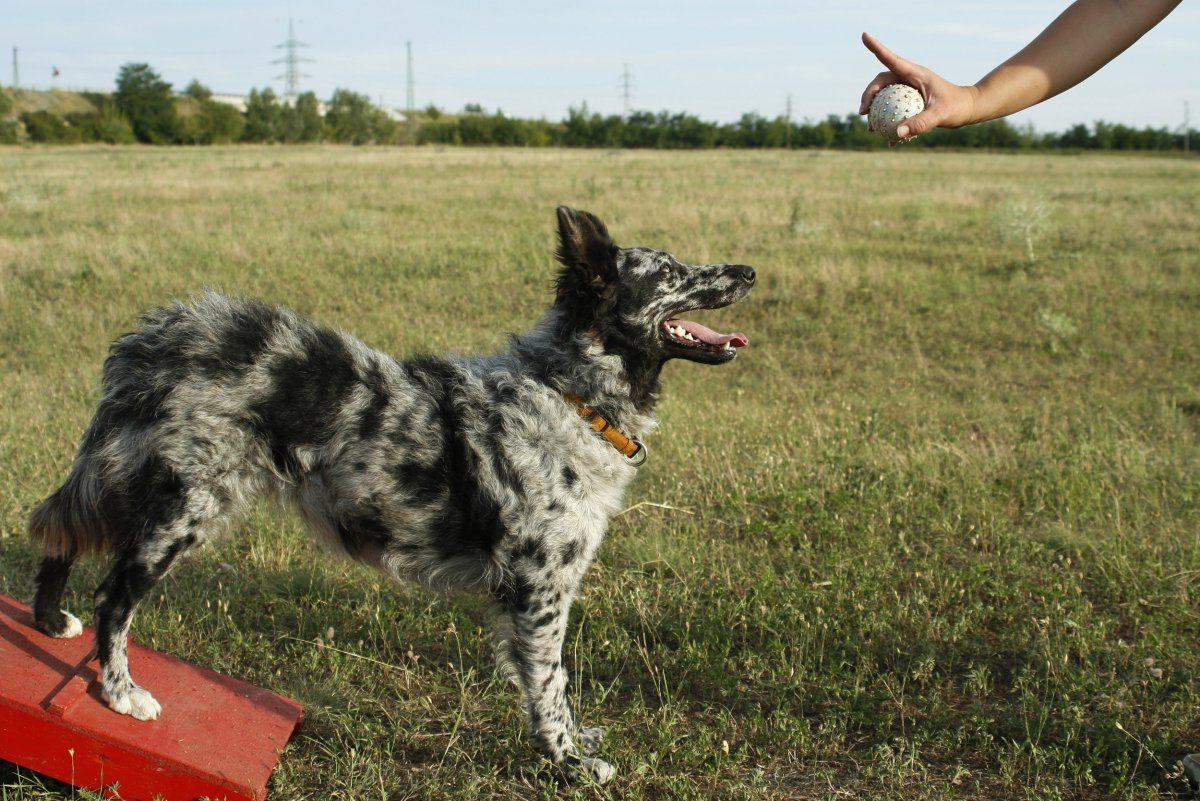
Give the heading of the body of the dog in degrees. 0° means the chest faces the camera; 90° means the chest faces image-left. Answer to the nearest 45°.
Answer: approximately 270°
